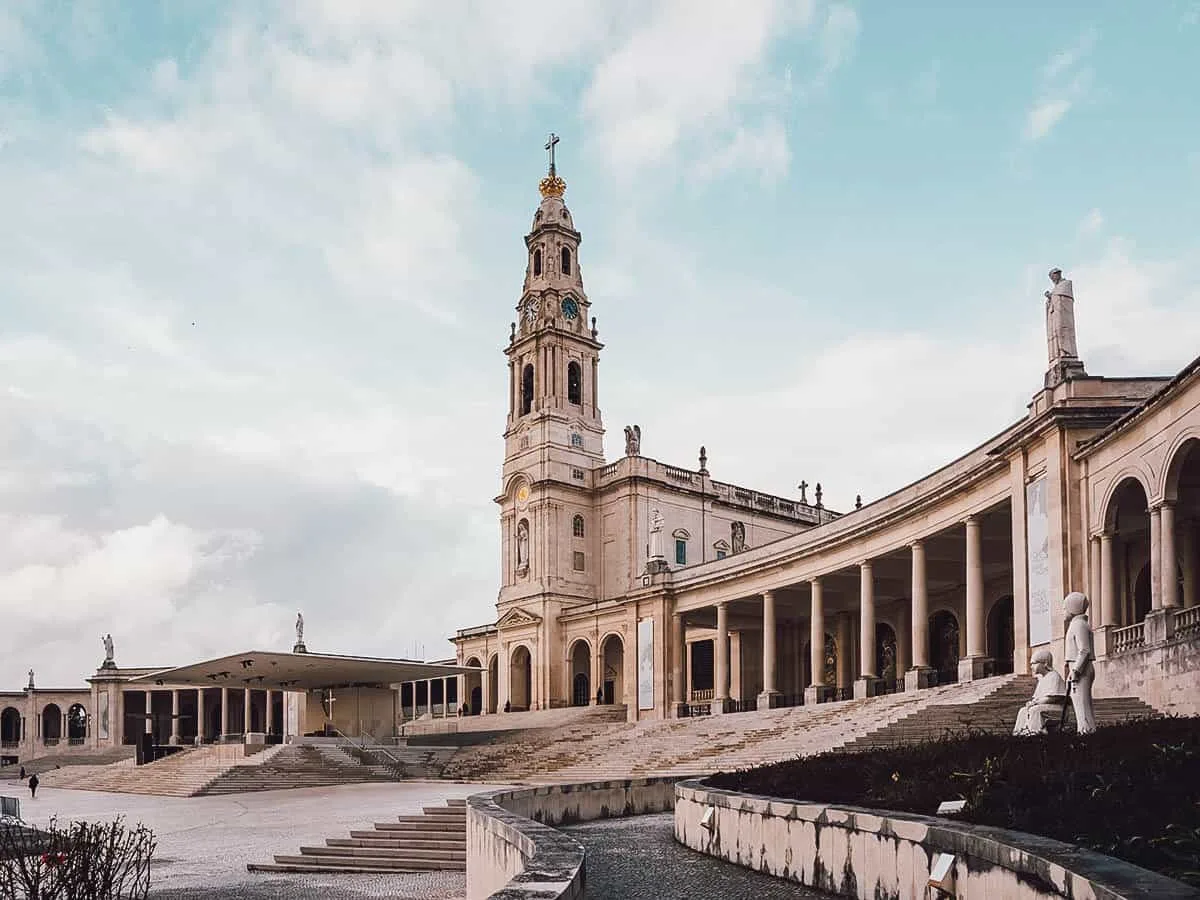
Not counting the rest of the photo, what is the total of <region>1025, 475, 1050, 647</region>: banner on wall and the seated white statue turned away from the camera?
0

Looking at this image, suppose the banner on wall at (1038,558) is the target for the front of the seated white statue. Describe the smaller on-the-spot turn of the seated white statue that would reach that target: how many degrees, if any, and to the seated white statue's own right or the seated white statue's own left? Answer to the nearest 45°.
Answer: approximately 135° to the seated white statue's own right

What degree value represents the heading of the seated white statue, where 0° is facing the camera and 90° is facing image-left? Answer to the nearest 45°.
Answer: approximately 45°

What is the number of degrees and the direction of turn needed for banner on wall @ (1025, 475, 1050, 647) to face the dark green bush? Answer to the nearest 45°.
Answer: approximately 45° to its left

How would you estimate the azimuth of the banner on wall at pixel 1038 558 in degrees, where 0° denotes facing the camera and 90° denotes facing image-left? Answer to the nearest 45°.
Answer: approximately 45°

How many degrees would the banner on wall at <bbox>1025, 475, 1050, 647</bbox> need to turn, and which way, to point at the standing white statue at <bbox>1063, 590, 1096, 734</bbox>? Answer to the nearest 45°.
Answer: approximately 45° to its left
